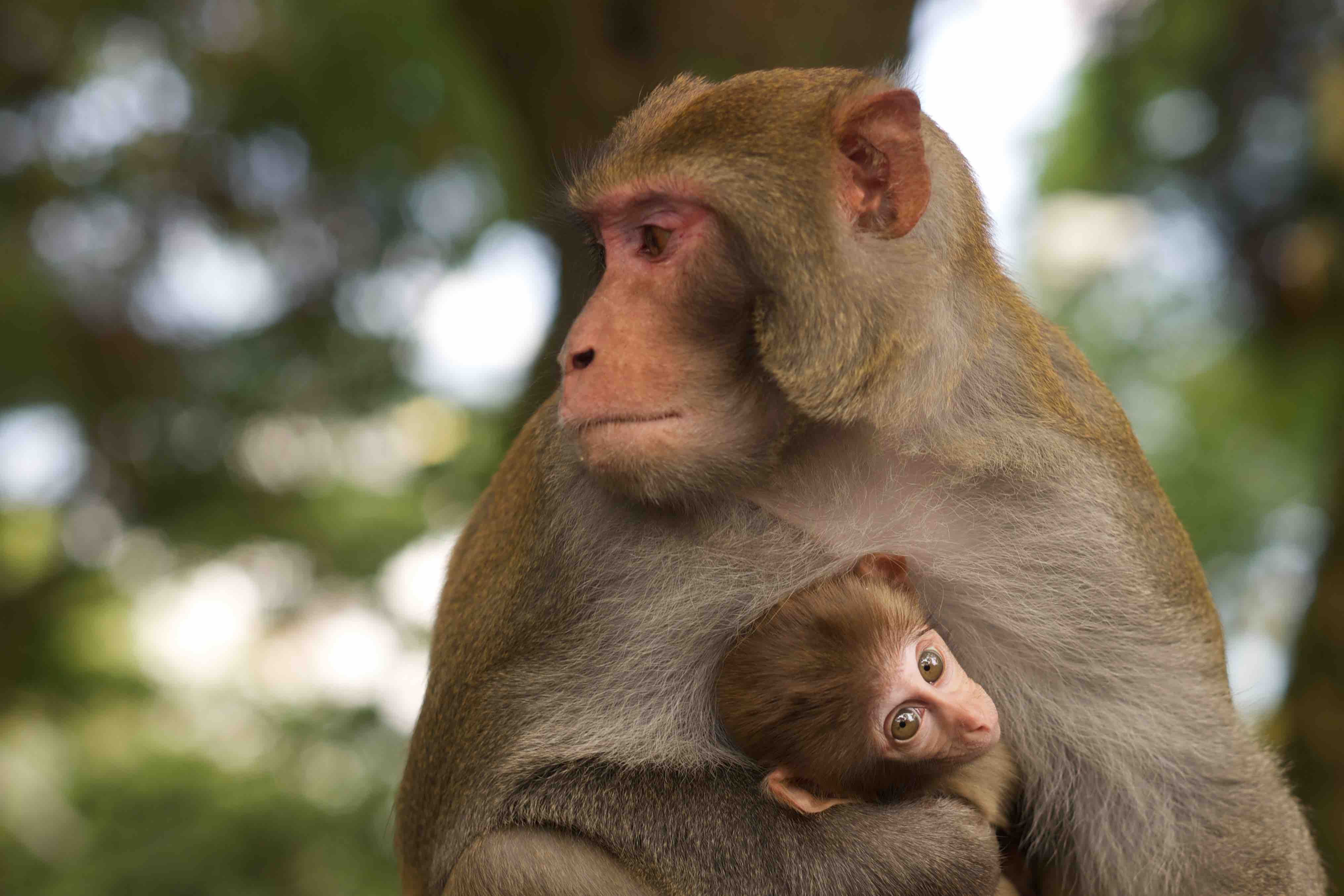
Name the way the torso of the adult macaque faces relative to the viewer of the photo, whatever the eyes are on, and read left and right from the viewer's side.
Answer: facing the viewer and to the left of the viewer
